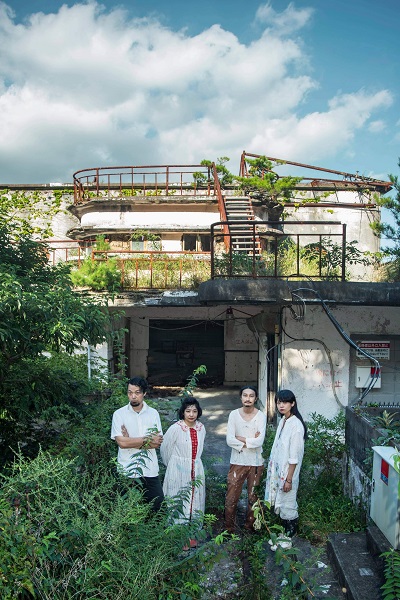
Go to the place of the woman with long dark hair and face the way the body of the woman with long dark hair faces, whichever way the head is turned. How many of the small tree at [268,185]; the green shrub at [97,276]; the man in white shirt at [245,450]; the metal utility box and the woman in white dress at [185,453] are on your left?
1

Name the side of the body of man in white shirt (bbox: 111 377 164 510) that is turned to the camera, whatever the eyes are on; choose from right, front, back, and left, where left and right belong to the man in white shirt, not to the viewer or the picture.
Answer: front

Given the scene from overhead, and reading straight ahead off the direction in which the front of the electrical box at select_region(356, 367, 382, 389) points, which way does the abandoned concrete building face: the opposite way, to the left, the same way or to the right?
the same way

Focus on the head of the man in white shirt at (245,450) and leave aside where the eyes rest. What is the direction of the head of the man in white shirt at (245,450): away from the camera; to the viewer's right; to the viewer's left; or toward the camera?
toward the camera

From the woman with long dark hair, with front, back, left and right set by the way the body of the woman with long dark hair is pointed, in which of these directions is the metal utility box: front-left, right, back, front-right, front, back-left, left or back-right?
left

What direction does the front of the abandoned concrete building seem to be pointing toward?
toward the camera

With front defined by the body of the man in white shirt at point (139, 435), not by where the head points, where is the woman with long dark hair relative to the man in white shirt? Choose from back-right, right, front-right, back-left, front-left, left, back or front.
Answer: left

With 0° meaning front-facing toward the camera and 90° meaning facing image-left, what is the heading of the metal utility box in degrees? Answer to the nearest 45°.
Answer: approximately 45°

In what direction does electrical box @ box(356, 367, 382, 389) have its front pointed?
toward the camera

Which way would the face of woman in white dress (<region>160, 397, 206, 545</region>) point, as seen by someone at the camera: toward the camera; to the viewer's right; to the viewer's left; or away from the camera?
toward the camera

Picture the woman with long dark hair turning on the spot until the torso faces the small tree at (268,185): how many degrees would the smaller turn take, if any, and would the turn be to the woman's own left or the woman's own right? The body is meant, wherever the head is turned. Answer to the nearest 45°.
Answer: approximately 135° to the woman's own right

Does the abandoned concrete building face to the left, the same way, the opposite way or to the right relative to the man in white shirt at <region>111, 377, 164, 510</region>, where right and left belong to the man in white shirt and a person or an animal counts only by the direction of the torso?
the same way

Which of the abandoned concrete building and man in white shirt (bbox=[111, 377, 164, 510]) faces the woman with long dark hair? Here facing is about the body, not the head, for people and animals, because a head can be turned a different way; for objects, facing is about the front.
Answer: the abandoned concrete building

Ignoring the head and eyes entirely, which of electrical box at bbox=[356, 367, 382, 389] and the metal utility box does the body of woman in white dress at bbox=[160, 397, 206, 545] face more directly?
the metal utility box

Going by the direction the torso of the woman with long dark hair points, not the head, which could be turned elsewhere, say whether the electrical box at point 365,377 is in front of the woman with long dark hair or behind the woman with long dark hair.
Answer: behind

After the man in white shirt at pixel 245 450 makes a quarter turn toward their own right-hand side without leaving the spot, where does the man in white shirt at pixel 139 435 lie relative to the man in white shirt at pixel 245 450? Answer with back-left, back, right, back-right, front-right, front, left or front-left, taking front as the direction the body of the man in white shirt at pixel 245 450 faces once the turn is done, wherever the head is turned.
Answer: front-left

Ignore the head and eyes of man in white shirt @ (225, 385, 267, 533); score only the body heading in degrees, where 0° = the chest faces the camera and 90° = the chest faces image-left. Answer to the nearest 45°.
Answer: approximately 0°
